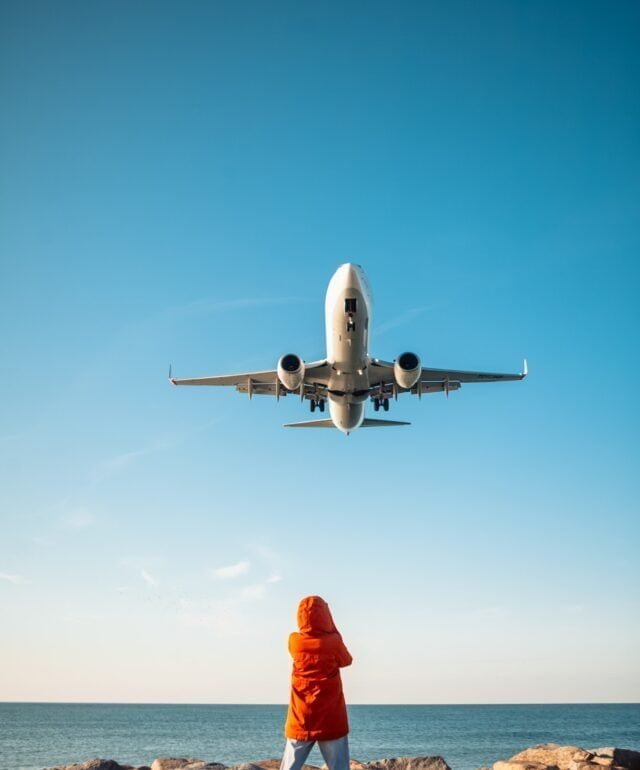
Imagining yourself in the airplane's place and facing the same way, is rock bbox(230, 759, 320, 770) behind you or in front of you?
in front

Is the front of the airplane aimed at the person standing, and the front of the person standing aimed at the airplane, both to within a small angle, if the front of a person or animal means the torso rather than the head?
yes

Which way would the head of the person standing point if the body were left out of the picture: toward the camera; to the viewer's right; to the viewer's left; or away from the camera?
away from the camera

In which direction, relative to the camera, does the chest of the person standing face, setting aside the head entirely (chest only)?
away from the camera

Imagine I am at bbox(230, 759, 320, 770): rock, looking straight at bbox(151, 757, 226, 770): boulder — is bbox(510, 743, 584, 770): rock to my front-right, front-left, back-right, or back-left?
back-right

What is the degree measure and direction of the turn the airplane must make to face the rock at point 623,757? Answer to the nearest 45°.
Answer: approximately 45° to its left

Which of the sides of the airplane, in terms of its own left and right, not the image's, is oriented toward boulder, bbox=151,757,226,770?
front

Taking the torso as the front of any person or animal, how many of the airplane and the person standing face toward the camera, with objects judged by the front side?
1

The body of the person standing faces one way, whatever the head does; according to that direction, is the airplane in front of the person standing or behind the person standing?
in front

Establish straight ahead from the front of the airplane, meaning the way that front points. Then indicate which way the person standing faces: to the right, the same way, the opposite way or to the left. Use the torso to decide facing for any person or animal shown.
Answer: the opposite way

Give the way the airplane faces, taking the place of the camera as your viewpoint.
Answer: facing the viewer

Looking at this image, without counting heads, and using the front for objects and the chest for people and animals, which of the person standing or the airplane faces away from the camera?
the person standing
